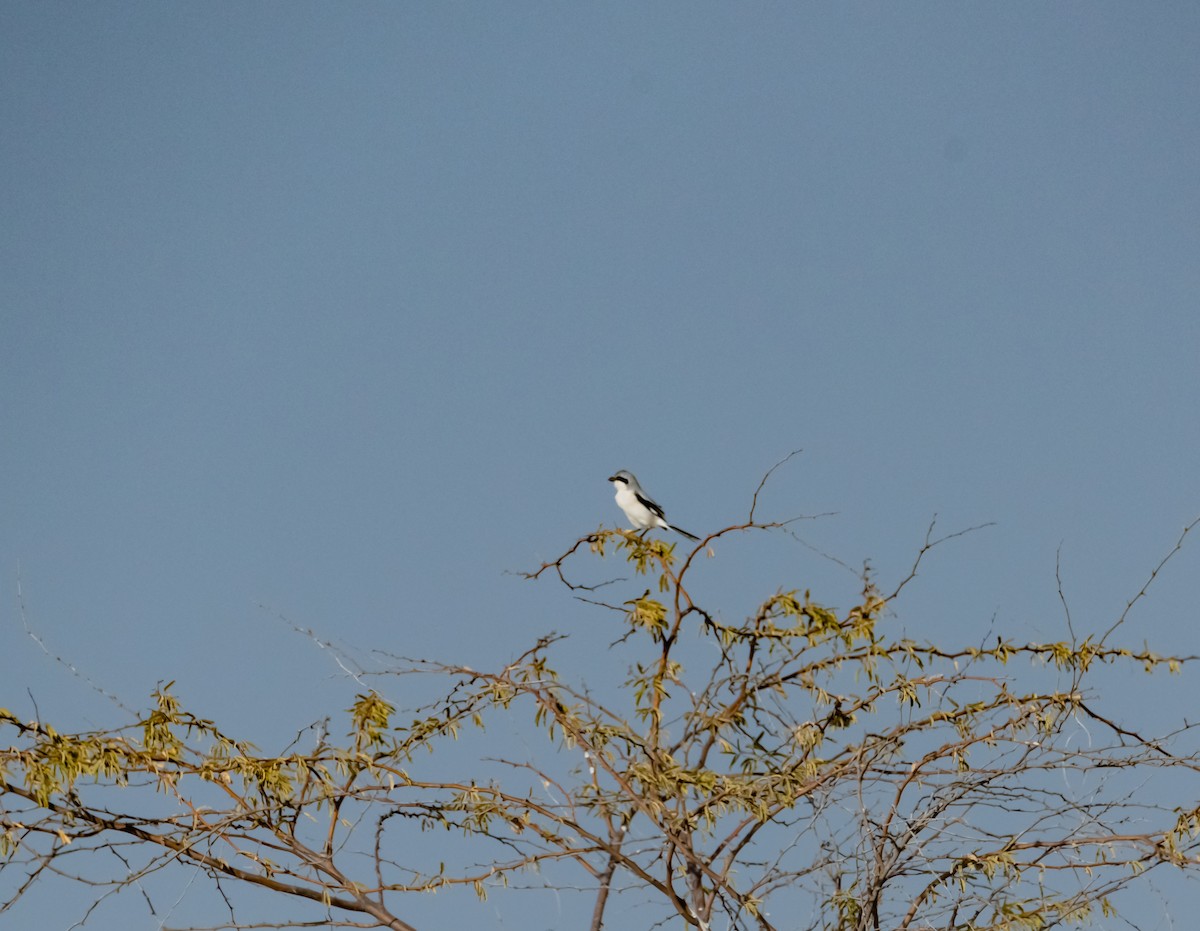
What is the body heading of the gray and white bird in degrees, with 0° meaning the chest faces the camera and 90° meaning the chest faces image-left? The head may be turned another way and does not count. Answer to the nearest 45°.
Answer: approximately 90°
